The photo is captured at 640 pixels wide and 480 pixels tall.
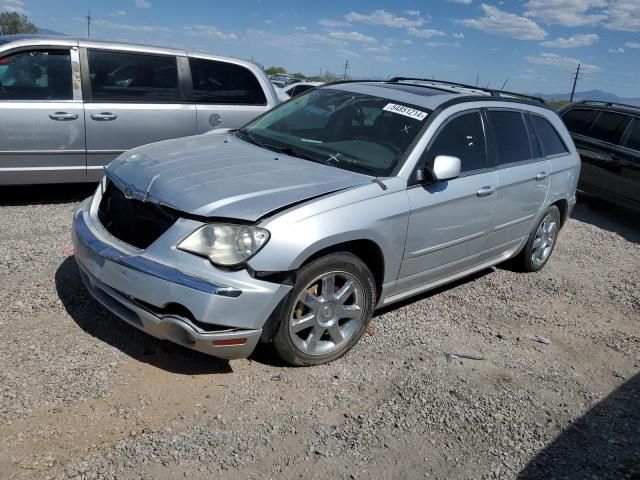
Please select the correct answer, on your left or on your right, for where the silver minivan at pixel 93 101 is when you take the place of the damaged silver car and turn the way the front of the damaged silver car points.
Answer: on your right

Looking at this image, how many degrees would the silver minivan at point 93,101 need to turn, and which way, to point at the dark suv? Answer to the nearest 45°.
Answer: approximately 180°

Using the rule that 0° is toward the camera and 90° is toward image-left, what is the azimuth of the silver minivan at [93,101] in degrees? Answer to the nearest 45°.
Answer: approximately 90°

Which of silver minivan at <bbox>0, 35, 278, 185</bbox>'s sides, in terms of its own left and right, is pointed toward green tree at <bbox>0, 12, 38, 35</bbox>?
right

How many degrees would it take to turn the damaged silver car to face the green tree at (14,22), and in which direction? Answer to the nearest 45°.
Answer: approximately 90° to its right

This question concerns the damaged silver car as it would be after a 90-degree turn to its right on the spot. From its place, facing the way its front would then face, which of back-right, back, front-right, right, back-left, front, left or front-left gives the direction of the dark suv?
right

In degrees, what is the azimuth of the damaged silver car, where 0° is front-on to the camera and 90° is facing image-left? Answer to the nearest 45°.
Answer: approximately 45°

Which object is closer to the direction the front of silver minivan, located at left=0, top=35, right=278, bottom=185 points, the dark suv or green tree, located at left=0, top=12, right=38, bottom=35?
the green tree
